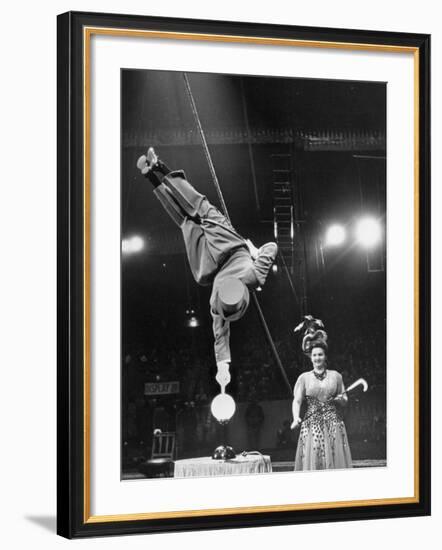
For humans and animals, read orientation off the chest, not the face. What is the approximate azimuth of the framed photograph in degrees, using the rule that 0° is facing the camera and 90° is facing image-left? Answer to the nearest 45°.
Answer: approximately 315°
